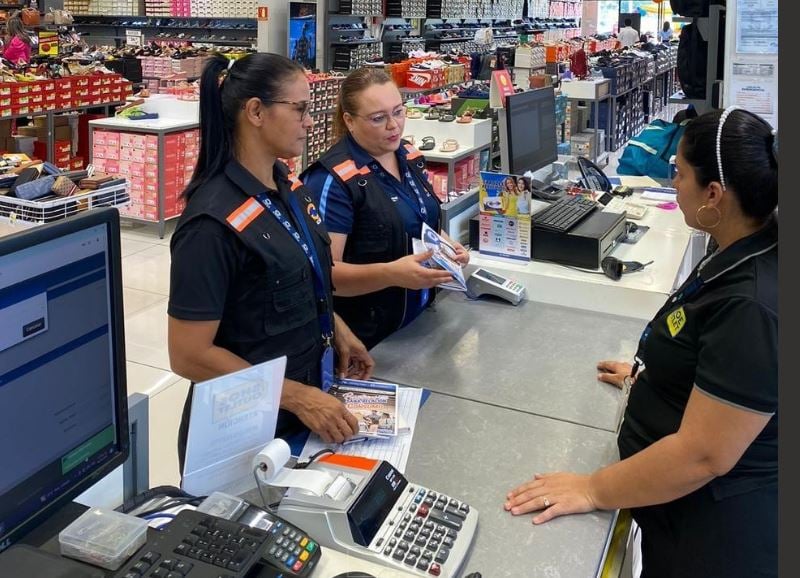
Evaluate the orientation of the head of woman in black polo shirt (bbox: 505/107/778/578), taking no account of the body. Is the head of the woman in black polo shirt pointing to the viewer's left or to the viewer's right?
to the viewer's left

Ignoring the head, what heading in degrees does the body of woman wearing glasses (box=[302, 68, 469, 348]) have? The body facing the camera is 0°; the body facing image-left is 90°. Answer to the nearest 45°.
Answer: approximately 315°

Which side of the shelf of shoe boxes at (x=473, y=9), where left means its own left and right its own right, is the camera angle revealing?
front

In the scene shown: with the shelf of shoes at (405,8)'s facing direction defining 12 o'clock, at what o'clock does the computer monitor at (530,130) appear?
The computer monitor is roughly at 12 o'clock from the shelf of shoes.

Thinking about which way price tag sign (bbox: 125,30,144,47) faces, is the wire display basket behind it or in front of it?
in front

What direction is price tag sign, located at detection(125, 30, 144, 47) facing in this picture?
toward the camera

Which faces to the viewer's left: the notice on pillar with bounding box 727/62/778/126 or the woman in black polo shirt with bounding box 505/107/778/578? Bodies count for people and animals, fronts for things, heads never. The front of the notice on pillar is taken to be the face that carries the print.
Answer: the woman in black polo shirt

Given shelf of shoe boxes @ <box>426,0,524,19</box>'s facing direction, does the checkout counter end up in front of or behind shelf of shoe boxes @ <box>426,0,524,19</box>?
in front

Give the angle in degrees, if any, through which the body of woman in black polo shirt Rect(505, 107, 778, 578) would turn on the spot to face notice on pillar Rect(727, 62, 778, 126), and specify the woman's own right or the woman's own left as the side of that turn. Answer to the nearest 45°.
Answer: approximately 90° to the woman's own right

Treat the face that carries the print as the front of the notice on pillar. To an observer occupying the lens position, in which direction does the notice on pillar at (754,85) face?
facing the viewer

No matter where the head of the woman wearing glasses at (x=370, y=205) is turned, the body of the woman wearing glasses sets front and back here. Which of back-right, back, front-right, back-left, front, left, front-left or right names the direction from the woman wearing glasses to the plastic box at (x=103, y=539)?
front-right

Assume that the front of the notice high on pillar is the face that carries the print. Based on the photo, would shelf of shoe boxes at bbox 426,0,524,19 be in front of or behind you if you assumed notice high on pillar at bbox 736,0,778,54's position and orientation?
behind

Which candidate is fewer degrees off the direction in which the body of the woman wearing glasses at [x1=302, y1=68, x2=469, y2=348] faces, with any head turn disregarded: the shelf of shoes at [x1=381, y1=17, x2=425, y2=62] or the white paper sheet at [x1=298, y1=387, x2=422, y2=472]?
the white paper sheet

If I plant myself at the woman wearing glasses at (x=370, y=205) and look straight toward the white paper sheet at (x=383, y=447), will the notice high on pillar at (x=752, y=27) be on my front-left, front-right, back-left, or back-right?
back-left

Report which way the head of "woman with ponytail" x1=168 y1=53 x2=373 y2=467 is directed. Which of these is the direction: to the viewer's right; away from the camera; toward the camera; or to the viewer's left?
to the viewer's right

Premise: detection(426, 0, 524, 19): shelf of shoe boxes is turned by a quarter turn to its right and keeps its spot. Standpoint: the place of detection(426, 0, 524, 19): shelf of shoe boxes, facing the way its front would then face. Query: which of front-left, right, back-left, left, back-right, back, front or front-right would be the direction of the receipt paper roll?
left
